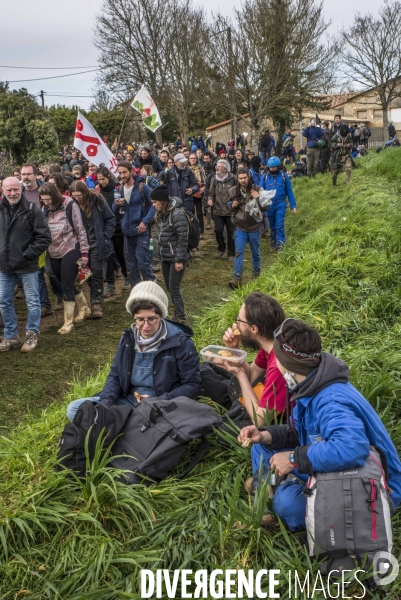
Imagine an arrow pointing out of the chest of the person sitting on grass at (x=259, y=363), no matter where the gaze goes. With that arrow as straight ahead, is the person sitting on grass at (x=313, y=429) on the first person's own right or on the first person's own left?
on the first person's own left

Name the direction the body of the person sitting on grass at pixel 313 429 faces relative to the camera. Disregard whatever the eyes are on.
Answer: to the viewer's left

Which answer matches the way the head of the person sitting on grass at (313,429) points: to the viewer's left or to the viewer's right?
to the viewer's left

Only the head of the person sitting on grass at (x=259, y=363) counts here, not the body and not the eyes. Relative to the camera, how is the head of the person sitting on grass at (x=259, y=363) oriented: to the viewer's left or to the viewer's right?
to the viewer's left

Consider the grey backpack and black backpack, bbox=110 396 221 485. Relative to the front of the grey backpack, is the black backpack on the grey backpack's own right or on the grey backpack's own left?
on the grey backpack's own right

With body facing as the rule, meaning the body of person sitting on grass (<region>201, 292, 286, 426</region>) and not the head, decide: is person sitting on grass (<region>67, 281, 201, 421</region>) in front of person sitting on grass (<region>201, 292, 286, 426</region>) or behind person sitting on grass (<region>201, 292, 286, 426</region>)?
in front

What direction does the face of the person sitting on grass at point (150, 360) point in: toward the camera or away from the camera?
toward the camera

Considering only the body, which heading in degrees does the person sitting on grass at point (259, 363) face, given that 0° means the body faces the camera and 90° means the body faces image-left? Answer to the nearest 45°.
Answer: approximately 90°

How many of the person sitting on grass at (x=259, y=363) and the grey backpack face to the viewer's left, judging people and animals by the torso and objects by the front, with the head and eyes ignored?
1

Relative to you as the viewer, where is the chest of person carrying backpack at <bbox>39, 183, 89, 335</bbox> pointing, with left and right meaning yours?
facing the viewer and to the left of the viewer

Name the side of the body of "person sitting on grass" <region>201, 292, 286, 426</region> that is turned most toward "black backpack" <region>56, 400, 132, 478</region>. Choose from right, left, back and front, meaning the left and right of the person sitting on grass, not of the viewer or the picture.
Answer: front

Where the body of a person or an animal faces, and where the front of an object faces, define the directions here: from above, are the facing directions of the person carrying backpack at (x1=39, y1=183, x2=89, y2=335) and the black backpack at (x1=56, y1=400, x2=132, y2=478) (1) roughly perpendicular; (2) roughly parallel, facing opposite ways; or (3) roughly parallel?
roughly parallel
